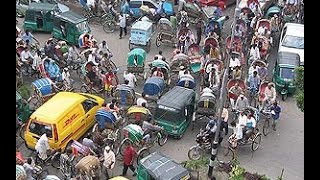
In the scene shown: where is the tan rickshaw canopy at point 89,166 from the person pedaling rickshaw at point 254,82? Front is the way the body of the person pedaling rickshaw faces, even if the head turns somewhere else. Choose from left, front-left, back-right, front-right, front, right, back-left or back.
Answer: front-right

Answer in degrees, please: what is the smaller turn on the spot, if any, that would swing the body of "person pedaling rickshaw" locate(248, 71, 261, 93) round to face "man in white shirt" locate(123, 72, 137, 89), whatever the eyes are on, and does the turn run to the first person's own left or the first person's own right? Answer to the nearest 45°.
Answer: approximately 90° to the first person's own right

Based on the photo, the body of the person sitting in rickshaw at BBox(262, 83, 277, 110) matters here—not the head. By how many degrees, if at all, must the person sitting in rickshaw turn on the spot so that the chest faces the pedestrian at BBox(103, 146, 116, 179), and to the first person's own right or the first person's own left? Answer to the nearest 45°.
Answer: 0° — they already face them

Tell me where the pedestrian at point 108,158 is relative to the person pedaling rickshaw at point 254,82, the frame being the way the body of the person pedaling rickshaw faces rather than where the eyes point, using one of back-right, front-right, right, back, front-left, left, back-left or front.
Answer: front-right

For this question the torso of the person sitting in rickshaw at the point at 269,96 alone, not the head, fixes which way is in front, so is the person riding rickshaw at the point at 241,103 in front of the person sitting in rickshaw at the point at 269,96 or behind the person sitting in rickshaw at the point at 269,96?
in front

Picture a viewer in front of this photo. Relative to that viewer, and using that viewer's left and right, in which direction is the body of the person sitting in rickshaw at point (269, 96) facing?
facing the viewer and to the left of the viewer

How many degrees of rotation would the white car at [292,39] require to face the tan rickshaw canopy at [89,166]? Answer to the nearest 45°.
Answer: approximately 45° to its right
